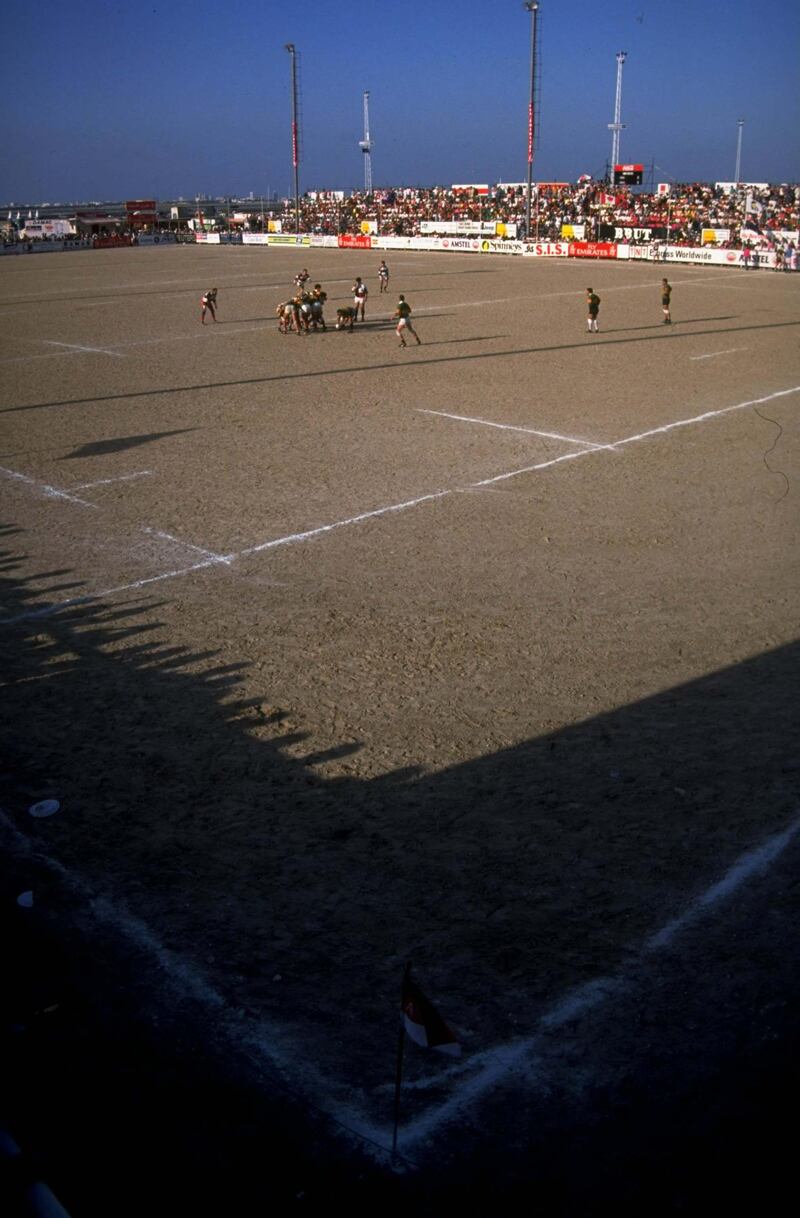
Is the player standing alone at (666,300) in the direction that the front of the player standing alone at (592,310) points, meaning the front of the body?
no

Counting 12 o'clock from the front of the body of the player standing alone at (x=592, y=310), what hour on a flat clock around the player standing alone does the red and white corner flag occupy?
The red and white corner flag is roughly at 9 o'clock from the player standing alone.

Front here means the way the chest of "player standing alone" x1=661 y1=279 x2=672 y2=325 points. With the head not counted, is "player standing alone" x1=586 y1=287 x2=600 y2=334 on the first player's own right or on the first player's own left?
on the first player's own left

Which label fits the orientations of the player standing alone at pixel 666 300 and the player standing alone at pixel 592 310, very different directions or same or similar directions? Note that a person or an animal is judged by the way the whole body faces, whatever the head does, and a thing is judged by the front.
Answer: same or similar directions

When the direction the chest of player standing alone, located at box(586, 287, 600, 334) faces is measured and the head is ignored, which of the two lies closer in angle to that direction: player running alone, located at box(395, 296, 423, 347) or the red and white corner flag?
the player running alone

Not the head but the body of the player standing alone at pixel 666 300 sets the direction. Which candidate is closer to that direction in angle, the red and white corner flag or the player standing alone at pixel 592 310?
the player standing alone

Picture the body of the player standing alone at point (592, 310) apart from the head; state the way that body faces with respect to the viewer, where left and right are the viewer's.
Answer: facing to the left of the viewer

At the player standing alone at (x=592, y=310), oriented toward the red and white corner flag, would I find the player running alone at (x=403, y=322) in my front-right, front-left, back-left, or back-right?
front-right

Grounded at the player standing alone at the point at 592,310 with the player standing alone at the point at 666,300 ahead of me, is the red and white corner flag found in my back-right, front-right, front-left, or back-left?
back-right

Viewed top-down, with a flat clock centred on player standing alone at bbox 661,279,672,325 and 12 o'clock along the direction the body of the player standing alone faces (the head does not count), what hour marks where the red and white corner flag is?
The red and white corner flag is roughly at 9 o'clock from the player standing alone.

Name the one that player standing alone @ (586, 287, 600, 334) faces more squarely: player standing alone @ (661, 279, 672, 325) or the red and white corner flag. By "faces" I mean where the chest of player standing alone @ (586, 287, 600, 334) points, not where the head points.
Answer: the red and white corner flag

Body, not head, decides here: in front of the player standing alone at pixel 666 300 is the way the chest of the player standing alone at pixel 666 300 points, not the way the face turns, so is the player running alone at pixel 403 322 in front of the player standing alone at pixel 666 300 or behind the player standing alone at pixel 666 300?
in front

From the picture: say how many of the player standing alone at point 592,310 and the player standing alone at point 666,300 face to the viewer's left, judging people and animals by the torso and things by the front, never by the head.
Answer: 2

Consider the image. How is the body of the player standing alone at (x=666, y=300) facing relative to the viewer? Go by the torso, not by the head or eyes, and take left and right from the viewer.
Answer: facing to the left of the viewer
